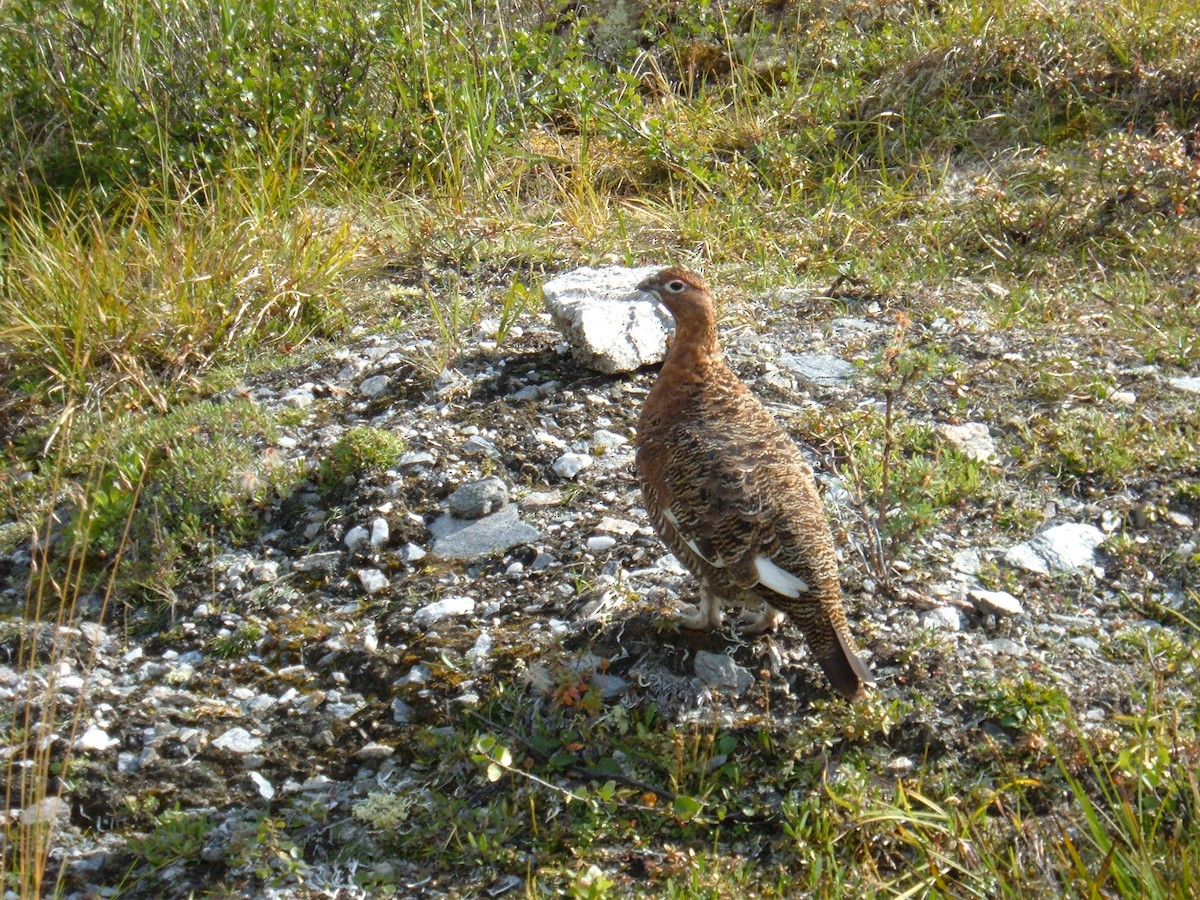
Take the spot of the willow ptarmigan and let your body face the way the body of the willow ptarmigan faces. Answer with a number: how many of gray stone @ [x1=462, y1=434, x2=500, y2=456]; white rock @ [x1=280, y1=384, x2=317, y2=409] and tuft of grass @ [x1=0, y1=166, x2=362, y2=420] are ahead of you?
3

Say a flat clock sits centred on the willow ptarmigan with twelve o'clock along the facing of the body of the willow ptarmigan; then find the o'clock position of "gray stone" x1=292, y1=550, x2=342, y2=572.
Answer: The gray stone is roughly at 11 o'clock from the willow ptarmigan.

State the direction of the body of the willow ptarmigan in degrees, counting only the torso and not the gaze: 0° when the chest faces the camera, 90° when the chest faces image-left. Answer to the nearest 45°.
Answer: approximately 135°

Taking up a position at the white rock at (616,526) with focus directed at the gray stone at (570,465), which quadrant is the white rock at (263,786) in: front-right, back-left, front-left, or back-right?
back-left

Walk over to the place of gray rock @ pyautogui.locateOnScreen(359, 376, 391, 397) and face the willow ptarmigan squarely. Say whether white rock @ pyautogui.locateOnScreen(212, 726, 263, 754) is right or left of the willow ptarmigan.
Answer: right

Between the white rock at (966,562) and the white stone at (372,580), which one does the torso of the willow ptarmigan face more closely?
the white stone

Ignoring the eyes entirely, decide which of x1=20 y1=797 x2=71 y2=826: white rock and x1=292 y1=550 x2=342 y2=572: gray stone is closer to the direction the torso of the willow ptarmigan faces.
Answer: the gray stone

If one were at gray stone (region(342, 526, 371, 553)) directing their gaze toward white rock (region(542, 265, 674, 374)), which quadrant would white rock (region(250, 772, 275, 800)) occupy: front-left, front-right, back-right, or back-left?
back-right

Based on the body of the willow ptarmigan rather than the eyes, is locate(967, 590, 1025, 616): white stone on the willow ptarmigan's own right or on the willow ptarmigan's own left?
on the willow ptarmigan's own right

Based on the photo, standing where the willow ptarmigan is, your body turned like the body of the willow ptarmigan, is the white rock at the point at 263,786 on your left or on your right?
on your left

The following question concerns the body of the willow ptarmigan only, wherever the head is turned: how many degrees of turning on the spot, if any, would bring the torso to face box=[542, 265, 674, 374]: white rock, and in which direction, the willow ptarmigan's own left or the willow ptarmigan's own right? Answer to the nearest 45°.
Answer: approximately 45° to the willow ptarmigan's own right

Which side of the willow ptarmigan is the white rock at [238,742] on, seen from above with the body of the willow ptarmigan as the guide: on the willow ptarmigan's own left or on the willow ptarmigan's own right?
on the willow ptarmigan's own left

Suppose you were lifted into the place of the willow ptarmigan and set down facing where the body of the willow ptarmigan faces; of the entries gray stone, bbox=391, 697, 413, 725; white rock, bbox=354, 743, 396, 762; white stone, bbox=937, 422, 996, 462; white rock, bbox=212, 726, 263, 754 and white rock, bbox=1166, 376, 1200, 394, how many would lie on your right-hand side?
2

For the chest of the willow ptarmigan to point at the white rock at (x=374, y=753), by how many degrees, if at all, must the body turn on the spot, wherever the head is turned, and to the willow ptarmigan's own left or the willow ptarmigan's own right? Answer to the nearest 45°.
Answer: approximately 90° to the willow ptarmigan's own left
